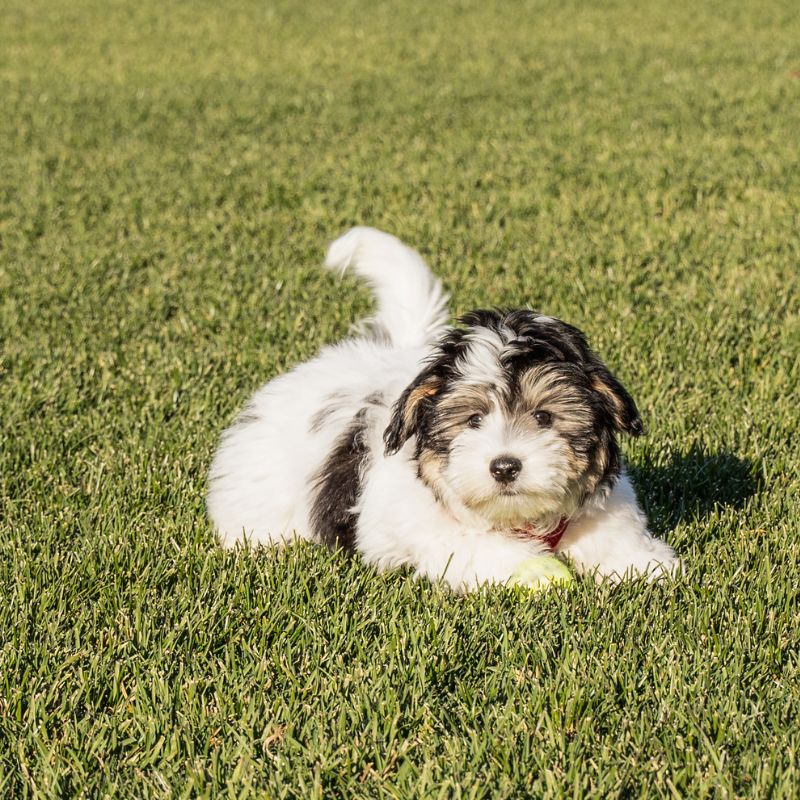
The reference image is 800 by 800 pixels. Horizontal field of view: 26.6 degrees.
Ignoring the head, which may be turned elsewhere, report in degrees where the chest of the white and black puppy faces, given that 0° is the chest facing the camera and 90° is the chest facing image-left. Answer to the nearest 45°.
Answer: approximately 315°
